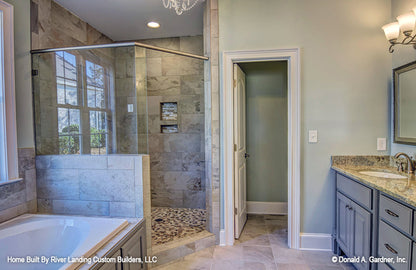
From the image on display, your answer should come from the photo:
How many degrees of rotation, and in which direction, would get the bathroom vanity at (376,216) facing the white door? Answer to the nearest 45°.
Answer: approximately 45° to its right

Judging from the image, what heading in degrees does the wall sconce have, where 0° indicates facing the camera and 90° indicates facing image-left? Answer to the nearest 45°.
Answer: approximately 45°

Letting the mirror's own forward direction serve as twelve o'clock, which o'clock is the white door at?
The white door is roughly at 1 o'clock from the mirror.

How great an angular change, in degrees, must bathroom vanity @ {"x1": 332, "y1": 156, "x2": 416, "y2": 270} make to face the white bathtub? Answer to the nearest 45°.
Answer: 0° — it already faces it

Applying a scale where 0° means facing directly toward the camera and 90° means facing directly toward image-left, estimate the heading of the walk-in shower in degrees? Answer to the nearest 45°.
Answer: approximately 315°

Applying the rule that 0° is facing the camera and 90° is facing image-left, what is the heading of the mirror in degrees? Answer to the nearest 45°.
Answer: approximately 45°

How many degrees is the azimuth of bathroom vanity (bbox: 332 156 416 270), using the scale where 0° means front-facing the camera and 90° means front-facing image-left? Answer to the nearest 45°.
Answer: approximately 45°
